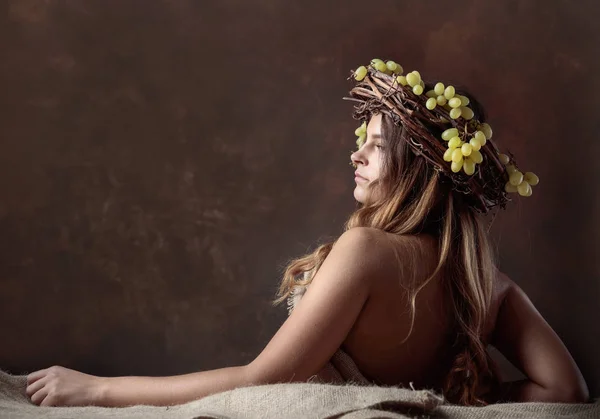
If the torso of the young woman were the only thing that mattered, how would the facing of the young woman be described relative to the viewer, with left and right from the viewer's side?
facing away from the viewer and to the left of the viewer

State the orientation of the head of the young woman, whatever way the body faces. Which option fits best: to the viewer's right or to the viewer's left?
to the viewer's left
